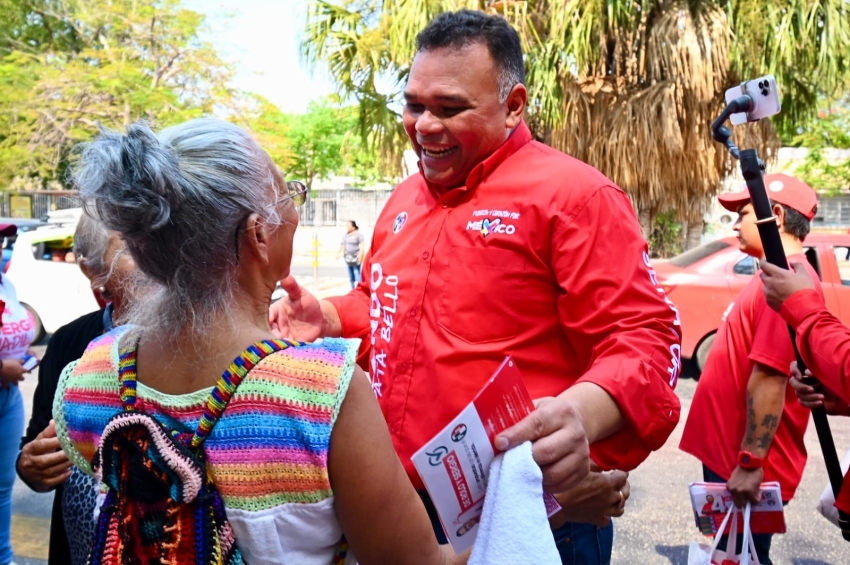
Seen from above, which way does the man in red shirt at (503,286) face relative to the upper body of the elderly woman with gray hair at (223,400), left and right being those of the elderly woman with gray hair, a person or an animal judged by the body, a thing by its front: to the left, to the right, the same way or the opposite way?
the opposite way

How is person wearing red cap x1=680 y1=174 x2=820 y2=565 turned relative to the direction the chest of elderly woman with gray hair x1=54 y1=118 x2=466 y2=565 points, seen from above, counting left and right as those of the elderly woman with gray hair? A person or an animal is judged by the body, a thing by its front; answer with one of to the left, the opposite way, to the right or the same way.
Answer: to the left

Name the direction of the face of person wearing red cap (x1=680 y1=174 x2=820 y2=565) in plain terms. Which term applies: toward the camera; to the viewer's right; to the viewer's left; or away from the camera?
to the viewer's left

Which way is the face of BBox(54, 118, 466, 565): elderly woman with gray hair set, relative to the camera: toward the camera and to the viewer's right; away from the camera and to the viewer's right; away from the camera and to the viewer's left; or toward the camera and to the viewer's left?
away from the camera and to the viewer's right

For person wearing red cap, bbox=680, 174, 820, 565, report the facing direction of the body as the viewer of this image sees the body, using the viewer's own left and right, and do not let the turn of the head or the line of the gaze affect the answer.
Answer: facing to the left of the viewer

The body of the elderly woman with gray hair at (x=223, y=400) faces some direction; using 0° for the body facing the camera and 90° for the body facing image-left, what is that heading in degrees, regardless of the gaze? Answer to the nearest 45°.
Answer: approximately 225°

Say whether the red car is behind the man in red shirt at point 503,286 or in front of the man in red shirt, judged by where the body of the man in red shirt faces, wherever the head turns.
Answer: behind

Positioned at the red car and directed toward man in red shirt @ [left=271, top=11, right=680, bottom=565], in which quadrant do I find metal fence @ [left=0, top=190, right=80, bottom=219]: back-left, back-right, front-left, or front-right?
back-right
